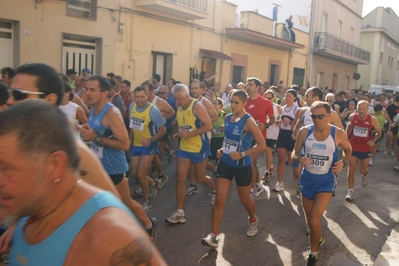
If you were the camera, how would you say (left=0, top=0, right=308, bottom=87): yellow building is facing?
facing the viewer and to the right of the viewer

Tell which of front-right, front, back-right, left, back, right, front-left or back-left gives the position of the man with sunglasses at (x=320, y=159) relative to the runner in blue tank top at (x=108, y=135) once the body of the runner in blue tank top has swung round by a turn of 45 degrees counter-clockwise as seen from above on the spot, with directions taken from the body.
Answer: left

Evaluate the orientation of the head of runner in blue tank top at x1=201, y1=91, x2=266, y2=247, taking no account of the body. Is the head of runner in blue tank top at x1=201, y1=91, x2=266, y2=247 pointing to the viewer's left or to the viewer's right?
to the viewer's left

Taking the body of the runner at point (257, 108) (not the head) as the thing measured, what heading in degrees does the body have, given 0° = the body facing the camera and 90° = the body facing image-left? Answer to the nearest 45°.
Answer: approximately 45°

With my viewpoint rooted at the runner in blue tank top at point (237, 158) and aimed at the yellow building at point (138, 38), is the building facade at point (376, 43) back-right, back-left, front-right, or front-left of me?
front-right

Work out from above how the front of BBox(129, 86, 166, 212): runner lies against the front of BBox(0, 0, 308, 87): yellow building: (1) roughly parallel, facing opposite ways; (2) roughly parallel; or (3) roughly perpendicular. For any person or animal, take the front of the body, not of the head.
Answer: roughly perpendicular

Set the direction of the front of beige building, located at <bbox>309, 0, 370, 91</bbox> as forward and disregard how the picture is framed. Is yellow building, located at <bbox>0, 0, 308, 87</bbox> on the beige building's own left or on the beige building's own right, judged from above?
on the beige building's own right

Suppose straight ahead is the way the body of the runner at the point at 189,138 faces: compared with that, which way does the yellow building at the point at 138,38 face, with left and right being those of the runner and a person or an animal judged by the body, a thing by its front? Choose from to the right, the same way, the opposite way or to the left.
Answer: to the left

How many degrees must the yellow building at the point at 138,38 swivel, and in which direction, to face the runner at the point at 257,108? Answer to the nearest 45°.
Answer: approximately 45° to its right

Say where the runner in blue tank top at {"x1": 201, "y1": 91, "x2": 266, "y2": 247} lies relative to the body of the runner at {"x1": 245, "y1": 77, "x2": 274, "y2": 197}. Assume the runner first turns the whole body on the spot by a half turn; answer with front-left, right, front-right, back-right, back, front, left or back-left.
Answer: back-right

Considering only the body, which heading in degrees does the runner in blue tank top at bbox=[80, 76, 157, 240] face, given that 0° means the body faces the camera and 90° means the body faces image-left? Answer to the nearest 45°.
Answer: approximately 45°

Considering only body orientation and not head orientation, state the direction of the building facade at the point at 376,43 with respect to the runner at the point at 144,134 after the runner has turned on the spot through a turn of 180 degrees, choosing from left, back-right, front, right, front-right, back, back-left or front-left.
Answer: front

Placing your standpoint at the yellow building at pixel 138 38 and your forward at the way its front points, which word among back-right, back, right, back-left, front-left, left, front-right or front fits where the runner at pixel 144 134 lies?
front-right

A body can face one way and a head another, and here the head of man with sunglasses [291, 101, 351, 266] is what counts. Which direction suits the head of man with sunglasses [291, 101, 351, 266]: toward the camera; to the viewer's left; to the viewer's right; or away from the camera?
toward the camera

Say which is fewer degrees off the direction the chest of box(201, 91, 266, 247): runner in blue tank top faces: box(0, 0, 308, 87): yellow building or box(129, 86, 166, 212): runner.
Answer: the runner

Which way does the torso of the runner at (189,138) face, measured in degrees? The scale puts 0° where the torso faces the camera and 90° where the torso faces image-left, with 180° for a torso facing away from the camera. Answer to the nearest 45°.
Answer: approximately 45°
